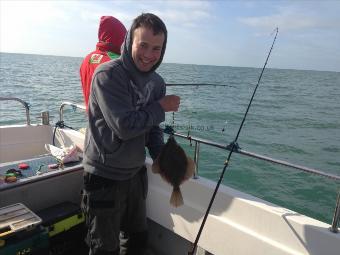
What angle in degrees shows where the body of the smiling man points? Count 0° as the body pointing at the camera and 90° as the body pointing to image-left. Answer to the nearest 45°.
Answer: approximately 315°
